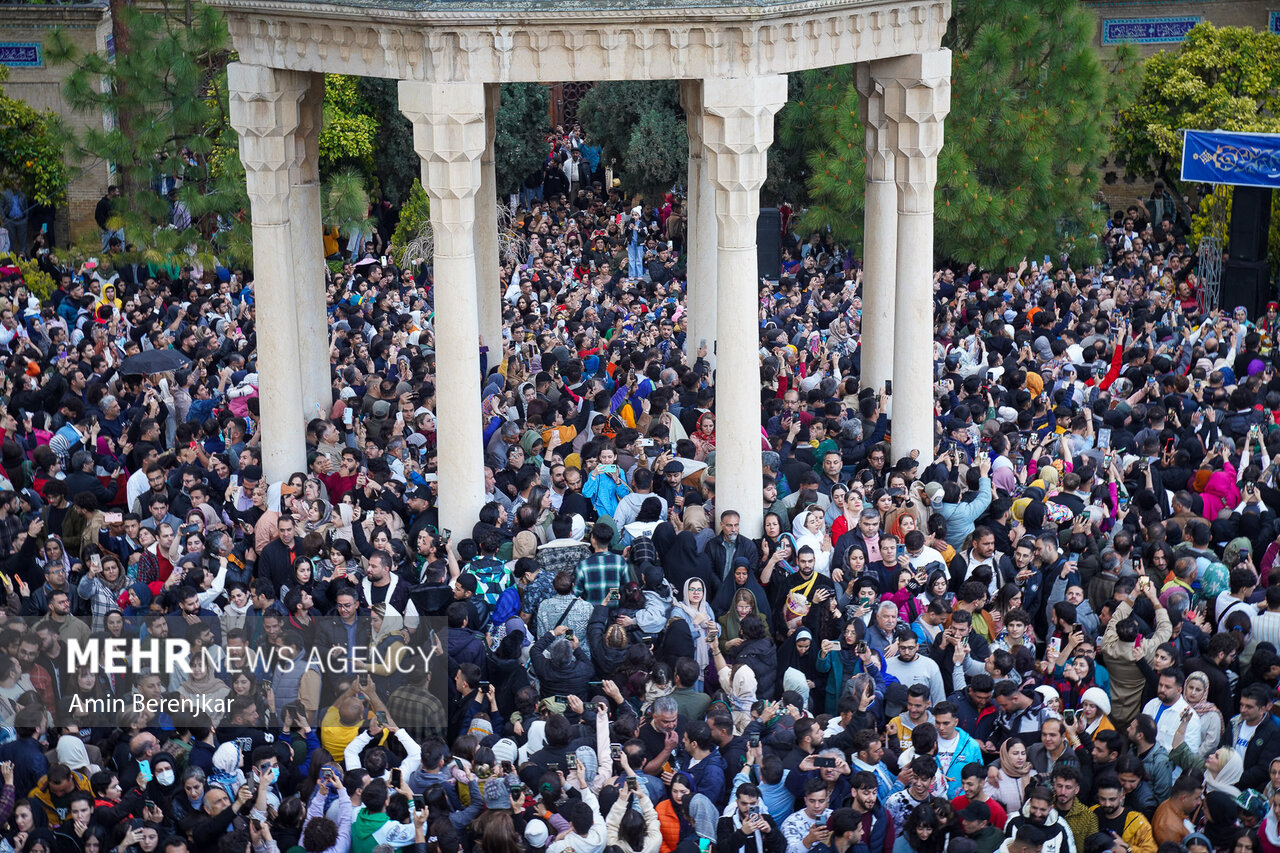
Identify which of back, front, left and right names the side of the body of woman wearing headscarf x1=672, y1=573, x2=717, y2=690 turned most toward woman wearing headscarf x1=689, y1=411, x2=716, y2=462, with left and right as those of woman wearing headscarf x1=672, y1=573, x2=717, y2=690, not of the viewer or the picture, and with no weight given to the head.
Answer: back

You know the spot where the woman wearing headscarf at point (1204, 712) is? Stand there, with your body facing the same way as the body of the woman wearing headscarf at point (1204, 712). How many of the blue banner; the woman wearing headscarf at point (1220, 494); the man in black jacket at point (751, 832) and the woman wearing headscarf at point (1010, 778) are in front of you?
2

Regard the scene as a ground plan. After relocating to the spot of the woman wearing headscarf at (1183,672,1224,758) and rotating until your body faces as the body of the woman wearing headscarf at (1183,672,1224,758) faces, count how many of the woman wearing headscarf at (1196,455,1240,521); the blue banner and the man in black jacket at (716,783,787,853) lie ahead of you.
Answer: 1

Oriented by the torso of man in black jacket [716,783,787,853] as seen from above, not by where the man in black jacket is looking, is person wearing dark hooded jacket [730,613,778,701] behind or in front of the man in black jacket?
behind

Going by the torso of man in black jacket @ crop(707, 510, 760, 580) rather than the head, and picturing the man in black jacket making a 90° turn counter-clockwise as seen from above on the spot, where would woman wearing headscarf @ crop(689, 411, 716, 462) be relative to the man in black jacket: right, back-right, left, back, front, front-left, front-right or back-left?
left

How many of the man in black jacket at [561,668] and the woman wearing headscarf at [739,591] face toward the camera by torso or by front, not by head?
1

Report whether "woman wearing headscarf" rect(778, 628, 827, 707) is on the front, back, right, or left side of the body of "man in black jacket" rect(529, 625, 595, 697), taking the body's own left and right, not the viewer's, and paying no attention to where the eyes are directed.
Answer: right

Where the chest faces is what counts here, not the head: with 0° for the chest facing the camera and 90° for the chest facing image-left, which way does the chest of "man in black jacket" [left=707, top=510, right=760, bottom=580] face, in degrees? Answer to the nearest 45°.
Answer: approximately 0°
